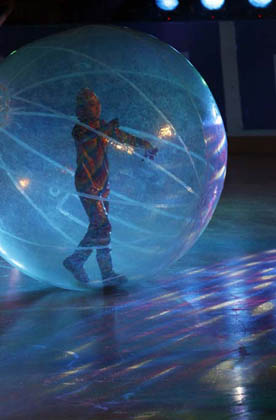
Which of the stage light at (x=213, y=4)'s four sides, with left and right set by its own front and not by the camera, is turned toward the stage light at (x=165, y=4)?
right

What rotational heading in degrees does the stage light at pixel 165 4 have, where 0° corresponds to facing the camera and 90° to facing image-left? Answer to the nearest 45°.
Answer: approximately 0°

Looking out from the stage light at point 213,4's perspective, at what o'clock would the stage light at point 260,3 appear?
the stage light at point 260,3 is roughly at 9 o'clock from the stage light at point 213,4.

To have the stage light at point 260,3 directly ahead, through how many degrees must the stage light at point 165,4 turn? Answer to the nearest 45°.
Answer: approximately 90° to its left

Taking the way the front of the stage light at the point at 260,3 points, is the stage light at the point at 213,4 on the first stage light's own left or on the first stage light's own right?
on the first stage light's own right

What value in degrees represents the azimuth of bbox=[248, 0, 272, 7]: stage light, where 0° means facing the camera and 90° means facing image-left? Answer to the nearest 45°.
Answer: approximately 0°

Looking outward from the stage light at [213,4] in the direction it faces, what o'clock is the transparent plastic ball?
The transparent plastic ball is roughly at 12 o'clock from the stage light.

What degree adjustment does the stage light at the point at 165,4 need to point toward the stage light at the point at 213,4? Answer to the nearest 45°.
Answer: approximately 90° to its left

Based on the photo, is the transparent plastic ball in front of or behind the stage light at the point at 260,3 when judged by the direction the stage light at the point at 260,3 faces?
in front

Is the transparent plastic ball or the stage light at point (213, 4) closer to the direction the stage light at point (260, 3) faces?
the transparent plastic ball
